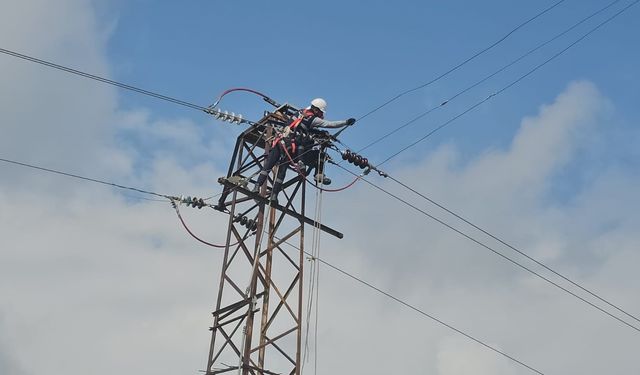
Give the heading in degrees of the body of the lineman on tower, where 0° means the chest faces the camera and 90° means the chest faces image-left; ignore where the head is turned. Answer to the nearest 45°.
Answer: approximately 270°
